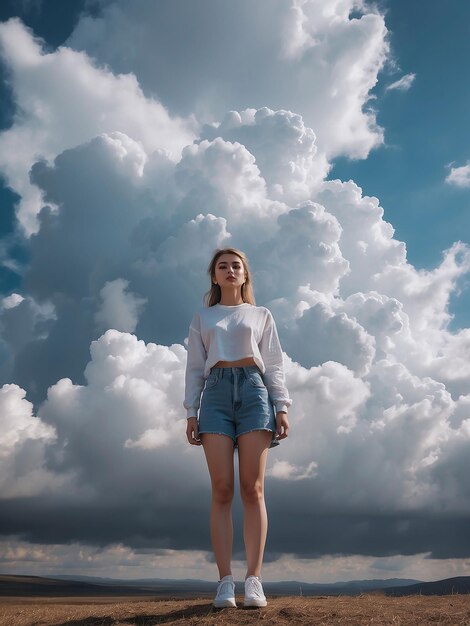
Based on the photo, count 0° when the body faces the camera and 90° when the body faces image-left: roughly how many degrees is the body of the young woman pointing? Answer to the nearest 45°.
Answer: approximately 0°
